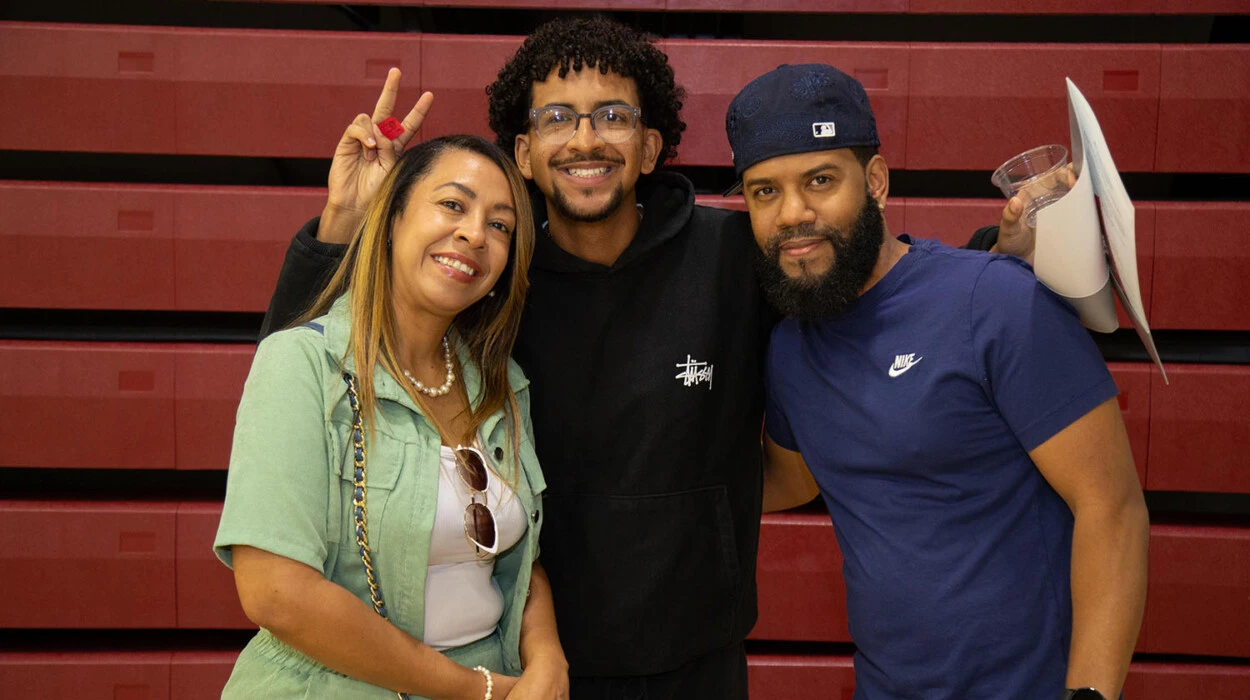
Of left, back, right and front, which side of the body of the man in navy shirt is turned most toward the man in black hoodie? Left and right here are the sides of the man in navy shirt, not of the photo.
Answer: right

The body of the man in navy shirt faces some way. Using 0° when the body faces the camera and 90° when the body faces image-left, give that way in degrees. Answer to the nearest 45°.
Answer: approximately 45°

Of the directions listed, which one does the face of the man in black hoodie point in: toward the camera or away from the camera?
toward the camera

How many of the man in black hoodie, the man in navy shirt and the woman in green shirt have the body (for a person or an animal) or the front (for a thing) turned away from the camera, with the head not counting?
0

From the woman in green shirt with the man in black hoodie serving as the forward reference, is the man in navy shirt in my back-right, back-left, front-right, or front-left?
front-right

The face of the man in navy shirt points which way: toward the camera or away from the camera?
toward the camera

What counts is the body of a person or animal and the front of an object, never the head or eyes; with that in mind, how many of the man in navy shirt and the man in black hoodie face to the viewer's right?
0

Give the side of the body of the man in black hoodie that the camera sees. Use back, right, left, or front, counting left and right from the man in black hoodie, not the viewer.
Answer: front

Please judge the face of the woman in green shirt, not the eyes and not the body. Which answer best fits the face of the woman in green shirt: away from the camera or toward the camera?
toward the camera

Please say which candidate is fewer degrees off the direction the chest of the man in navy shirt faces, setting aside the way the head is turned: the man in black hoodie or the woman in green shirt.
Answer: the woman in green shirt
